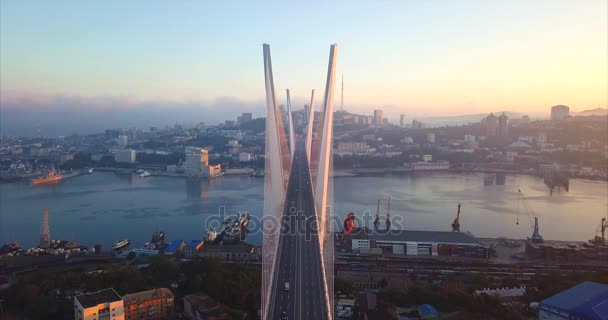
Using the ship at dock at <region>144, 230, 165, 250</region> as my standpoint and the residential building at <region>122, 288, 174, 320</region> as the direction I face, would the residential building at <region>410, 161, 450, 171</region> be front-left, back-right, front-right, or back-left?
back-left

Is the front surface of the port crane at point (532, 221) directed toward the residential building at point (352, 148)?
no

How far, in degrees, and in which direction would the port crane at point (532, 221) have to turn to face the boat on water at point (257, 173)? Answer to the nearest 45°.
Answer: approximately 45° to its right

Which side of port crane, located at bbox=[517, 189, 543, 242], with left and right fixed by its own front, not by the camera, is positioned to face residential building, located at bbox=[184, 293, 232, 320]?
left

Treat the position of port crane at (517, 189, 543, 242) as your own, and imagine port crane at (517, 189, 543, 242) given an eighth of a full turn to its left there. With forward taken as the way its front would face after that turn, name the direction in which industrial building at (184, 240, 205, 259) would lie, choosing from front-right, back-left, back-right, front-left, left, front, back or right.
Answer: front

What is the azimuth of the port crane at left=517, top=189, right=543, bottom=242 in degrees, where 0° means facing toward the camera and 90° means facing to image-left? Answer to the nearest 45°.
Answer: approximately 90°

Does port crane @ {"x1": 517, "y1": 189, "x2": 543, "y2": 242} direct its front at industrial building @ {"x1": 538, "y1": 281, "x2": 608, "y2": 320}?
no

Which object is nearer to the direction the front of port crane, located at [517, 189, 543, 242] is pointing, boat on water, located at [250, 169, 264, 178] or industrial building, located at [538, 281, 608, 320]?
the boat on water

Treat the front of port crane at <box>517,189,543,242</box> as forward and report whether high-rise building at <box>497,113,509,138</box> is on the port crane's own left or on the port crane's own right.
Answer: on the port crane's own right

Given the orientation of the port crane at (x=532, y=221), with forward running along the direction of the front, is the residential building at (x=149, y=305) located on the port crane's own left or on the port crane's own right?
on the port crane's own left

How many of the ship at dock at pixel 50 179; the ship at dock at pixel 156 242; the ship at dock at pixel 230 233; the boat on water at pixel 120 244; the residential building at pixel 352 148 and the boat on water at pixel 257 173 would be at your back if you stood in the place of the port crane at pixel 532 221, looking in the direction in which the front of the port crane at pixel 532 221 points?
0
